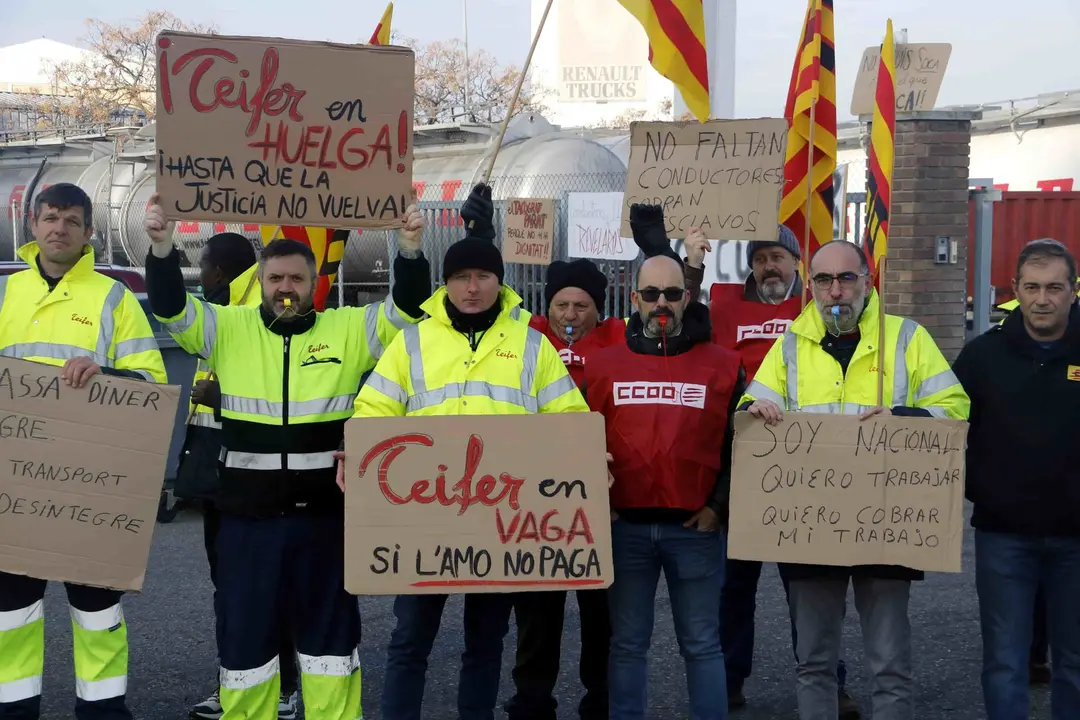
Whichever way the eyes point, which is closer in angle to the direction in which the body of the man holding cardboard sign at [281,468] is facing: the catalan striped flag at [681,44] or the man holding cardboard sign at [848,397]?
the man holding cardboard sign

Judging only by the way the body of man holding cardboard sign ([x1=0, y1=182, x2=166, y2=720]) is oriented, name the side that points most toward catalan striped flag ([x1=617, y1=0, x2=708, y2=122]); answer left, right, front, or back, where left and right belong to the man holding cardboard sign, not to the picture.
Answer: left

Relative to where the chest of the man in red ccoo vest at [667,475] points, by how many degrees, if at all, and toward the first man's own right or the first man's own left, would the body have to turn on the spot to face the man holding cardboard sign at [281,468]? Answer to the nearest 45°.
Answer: approximately 90° to the first man's own right

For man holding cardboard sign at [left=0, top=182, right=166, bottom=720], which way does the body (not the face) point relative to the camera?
toward the camera

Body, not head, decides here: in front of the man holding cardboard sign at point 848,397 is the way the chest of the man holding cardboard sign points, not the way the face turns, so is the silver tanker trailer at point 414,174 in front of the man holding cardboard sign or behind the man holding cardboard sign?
behind

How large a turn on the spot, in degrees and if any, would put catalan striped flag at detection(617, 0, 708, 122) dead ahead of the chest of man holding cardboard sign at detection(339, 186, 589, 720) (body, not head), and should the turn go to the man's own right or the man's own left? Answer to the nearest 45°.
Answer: approximately 135° to the man's own left

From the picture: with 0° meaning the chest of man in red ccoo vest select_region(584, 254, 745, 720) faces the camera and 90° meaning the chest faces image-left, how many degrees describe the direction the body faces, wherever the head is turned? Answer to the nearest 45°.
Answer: approximately 0°

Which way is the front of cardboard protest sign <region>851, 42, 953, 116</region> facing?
toward the camera

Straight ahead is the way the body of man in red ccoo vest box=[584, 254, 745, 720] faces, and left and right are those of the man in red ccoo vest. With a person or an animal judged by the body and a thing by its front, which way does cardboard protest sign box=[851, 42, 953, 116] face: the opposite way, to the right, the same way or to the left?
the same way
